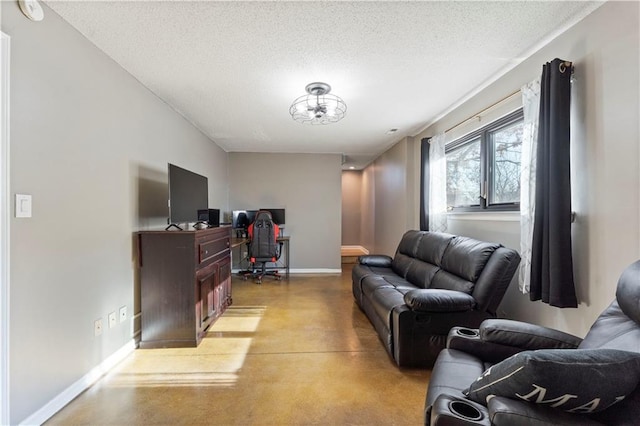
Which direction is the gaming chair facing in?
away from the camera

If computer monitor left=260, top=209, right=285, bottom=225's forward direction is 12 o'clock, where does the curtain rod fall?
The curtain rod is roughly at 11 o'clock from the computer monitor.

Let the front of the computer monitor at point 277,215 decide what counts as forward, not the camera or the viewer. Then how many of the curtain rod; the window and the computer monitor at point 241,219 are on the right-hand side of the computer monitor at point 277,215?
1

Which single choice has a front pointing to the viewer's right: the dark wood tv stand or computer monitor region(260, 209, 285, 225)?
the dark wood tv stand

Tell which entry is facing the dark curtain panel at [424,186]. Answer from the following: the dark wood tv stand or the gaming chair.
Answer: the dark wood tv stand

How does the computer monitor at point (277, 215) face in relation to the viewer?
toward the camera

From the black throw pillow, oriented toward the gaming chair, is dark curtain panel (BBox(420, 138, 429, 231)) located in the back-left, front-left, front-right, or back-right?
front-right

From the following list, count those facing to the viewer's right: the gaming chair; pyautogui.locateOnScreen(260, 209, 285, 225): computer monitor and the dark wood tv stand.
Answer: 1

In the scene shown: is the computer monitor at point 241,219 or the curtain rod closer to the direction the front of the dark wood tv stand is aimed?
the curtain rod

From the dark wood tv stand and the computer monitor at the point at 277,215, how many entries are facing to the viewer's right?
1

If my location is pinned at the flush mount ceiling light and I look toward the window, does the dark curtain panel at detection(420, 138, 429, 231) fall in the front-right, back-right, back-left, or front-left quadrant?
front-left

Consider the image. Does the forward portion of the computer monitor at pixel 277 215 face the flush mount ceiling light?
yes

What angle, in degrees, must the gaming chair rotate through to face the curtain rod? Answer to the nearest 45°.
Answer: approximately 135° to its right

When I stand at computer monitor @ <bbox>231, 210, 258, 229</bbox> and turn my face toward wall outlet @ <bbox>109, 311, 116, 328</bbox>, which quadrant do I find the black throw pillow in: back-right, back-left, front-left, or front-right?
front-left

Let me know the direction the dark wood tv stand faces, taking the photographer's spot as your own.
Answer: facing to the right of the viewer

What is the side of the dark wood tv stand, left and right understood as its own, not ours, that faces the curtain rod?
front
